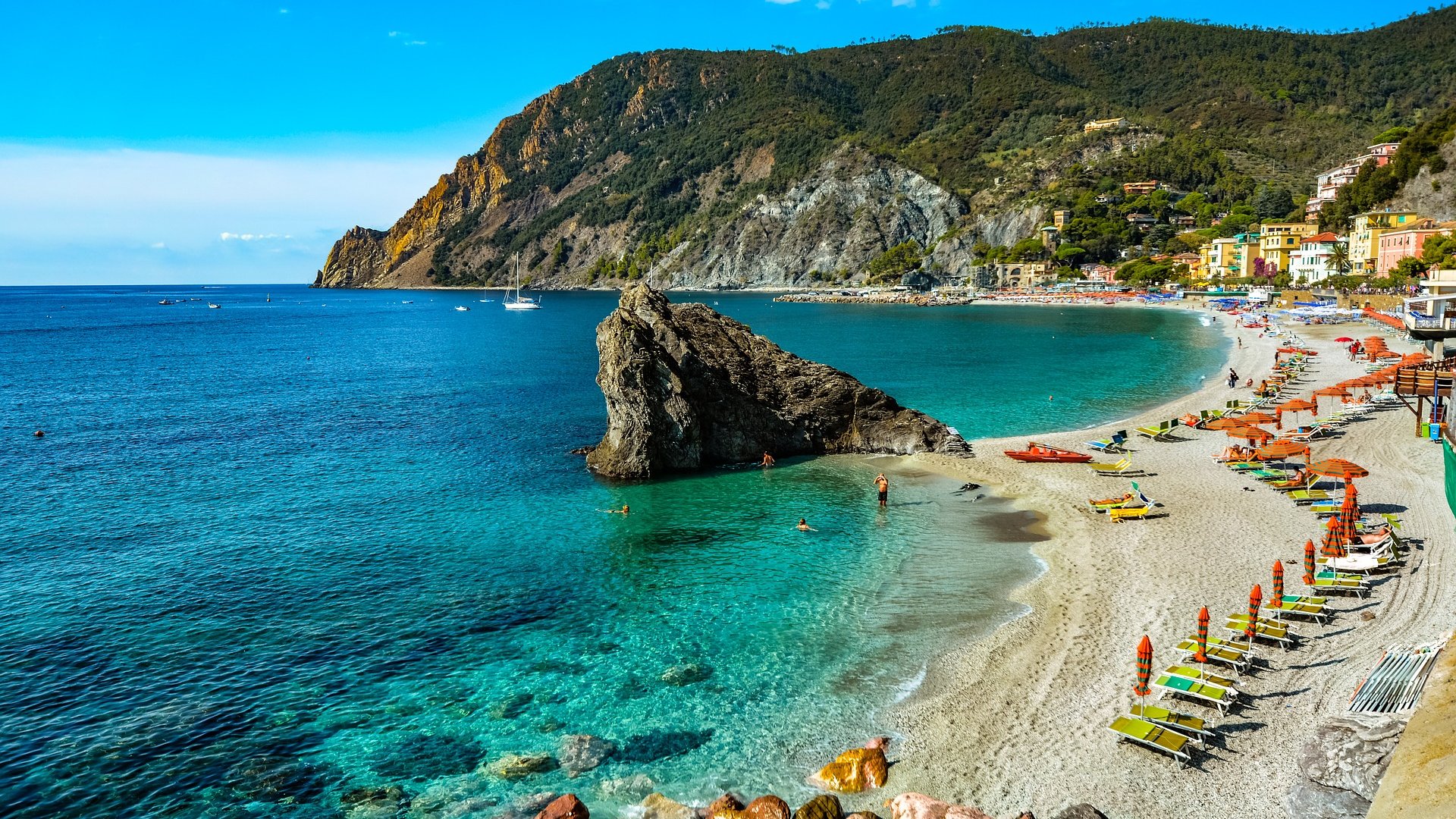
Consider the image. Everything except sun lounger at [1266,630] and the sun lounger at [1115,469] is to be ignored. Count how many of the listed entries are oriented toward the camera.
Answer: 0

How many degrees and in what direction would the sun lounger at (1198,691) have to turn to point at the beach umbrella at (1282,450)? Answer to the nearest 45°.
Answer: approximately 45° to its right

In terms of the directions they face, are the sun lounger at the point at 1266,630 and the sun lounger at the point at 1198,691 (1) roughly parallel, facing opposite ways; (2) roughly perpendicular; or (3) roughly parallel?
roughly parallel

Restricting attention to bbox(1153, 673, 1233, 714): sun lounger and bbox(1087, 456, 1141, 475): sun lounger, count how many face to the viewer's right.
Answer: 0

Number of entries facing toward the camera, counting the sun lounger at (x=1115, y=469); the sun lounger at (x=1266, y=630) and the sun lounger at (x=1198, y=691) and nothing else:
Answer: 0

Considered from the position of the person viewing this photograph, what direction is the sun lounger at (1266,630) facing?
facing away from the viewer and to the left of the viewer

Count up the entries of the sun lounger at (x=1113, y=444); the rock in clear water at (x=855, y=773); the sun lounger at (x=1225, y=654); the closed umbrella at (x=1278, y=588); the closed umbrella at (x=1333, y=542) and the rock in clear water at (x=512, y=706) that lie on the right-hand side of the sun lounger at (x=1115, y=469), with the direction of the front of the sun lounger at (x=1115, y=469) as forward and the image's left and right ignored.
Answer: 1

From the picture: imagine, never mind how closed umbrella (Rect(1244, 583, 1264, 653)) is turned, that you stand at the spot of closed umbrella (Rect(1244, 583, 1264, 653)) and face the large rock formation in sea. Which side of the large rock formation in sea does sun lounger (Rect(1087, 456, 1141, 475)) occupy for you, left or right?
right

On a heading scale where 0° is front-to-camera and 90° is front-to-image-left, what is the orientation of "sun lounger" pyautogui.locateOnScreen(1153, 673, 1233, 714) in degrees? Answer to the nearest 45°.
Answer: approximately 135°

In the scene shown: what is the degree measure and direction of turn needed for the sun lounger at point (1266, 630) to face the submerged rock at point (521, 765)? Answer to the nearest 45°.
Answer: approximately 90° to its left

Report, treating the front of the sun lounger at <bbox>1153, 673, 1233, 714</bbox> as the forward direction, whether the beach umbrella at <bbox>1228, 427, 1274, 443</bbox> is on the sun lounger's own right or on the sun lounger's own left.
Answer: on the sun lounger's own right

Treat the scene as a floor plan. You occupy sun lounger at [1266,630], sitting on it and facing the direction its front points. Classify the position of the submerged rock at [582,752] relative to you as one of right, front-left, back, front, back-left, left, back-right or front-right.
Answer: left

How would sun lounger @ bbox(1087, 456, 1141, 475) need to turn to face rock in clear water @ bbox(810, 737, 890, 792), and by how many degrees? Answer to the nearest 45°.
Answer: approximately 90° to its left

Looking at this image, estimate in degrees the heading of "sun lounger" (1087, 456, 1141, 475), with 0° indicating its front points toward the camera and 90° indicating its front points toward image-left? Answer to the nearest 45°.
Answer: approximately 90°

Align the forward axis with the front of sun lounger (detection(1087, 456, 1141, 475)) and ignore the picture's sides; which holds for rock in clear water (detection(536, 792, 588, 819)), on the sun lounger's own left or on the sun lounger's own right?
on the sun lounger's own left

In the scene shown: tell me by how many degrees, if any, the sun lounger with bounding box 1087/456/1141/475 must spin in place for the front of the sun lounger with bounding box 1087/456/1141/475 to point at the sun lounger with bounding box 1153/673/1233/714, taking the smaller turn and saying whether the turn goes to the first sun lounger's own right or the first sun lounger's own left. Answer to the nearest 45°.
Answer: approximately 90° to the first sun lounger's own left
